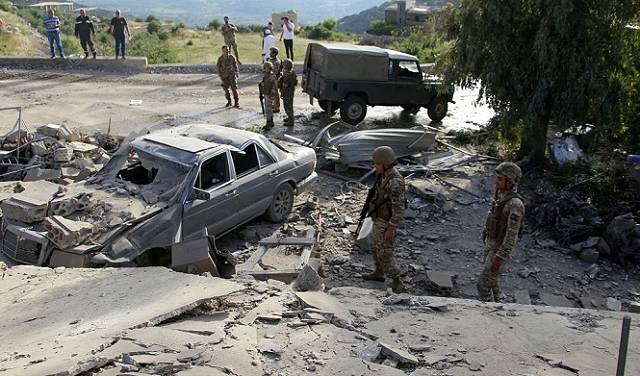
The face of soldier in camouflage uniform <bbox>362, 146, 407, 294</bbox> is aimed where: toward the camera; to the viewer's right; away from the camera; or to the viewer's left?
to the viewer's left

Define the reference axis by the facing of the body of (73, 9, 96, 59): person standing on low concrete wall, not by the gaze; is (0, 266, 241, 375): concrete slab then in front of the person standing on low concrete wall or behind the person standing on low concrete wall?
in front

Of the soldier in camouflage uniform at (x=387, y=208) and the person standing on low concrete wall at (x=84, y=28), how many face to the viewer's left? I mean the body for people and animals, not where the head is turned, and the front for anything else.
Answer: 1

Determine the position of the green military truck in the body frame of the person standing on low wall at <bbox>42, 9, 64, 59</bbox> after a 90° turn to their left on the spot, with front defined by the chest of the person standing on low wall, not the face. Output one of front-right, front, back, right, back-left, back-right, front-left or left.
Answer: front-right

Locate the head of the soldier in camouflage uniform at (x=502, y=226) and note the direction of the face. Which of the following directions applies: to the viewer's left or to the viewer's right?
to the viewer's left

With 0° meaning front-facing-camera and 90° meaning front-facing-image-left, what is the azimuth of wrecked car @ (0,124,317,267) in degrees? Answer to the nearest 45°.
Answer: approximately 45°

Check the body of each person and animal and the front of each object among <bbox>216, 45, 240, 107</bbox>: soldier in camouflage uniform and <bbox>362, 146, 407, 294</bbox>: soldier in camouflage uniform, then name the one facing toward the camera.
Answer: <bbox>216, 45, 240, 107</bbox>: soldier in camouflage uniform

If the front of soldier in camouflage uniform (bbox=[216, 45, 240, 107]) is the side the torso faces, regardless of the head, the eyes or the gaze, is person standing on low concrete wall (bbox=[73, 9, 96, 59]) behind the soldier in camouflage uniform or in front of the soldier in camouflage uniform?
behind

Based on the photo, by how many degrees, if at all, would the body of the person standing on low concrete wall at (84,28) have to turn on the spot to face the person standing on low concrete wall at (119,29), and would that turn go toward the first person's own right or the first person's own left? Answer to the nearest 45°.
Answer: approximately 45° to the first person's own left

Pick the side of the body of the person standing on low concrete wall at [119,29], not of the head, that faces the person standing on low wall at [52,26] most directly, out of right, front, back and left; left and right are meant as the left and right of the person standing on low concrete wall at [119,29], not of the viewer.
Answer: right

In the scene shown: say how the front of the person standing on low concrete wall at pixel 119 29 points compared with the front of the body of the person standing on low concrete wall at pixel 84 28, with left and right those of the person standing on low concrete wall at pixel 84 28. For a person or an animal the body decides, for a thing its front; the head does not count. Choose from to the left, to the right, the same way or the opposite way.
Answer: the same way

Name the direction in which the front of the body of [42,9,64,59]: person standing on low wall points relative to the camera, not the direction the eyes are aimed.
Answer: toward the camera

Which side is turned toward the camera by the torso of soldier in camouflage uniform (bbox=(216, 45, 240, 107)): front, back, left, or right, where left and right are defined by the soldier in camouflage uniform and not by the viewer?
front
